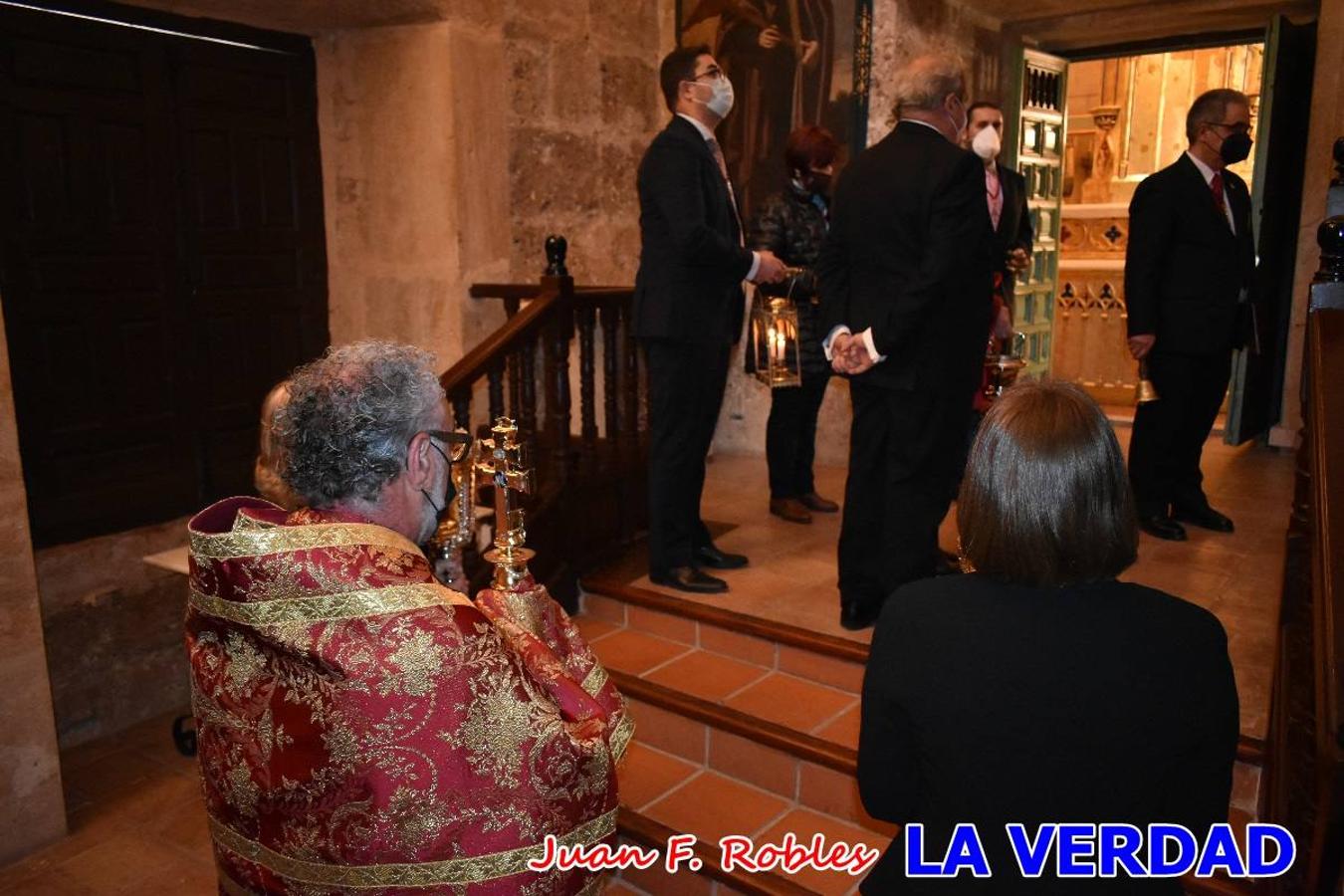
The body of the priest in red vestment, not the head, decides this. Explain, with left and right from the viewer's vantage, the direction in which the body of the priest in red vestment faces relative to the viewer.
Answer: facing away from the viewer and to the right of the viewer

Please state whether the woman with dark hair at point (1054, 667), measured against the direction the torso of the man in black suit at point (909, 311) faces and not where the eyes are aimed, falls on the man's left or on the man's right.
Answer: on the man's right

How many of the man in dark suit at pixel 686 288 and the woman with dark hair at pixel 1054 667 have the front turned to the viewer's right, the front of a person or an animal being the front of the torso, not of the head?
1

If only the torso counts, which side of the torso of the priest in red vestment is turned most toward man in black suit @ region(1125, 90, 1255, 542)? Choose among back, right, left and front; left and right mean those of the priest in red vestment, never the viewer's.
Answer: front

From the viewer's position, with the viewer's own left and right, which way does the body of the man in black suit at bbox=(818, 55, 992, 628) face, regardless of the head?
facing away from the viewer and to the right of the viewer

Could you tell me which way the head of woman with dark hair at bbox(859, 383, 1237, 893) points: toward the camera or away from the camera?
away from the camera

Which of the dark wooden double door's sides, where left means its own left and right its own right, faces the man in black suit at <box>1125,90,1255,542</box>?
front

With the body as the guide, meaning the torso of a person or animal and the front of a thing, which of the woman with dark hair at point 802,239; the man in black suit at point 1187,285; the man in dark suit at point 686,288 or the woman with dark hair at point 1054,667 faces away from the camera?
the woman with dark hair at point 1054,667

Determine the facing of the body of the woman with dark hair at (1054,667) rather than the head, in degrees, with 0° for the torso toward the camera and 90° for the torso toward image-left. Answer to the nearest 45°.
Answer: approximately 180°

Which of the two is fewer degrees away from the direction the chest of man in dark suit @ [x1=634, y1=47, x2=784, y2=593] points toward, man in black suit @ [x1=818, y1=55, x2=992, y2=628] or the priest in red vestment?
the man in black suit

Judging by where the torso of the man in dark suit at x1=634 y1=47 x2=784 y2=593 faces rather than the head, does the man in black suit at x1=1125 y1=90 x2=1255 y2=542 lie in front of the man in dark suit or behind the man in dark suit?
in front

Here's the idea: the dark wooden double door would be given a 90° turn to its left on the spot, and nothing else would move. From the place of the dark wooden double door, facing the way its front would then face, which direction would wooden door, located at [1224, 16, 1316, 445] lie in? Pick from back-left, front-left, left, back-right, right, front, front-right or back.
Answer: front-right
